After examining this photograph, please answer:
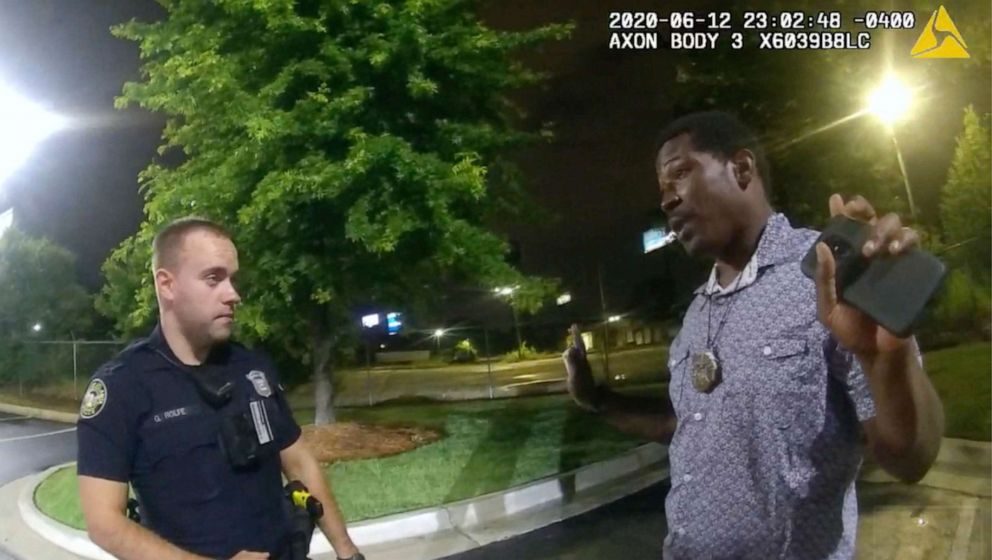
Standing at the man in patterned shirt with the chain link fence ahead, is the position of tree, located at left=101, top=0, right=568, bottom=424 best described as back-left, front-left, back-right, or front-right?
front-right

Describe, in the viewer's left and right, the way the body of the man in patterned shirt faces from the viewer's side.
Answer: facing the viewer and to the left of the viewer

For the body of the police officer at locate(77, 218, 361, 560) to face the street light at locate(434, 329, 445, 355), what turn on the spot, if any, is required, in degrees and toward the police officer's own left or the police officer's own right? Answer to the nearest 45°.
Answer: approximately 90° to the police officer's own left

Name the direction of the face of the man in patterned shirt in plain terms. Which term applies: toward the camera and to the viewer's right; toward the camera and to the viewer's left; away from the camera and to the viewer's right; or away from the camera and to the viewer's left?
toward the camera and to the viewer's left

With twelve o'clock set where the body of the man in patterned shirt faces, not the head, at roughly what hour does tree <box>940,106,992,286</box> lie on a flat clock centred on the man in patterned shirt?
The tree is roughly at 5 o'clock from the man in patterned shirt.

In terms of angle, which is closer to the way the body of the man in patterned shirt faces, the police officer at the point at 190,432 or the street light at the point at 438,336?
the police officer

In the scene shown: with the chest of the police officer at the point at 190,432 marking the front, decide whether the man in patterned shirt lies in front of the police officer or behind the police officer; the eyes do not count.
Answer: in front

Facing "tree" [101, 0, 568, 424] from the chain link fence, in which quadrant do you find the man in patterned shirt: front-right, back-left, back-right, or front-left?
front-right

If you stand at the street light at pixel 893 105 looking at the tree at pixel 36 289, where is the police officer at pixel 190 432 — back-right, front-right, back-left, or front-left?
front-left

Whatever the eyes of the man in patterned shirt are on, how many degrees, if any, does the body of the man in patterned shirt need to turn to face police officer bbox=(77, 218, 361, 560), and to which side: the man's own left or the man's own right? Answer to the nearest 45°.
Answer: approximately 45° to the man's own right

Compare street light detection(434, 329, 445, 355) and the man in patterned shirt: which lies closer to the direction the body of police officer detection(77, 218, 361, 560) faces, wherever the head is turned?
the man in patterned shirt

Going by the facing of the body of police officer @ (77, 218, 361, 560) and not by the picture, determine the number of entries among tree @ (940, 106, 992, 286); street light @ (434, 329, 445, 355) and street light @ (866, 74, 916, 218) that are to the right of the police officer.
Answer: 0

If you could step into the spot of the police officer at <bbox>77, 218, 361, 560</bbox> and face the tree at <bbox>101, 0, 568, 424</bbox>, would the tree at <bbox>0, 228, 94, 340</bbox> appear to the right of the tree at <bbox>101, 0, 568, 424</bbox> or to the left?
left
